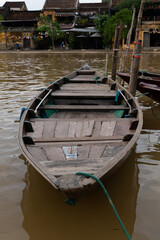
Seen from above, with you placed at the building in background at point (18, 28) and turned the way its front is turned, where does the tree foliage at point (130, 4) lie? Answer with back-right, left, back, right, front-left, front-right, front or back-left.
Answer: front-left

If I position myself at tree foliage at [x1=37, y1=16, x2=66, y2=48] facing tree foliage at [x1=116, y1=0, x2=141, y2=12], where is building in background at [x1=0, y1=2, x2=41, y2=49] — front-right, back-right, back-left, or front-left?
back-left
